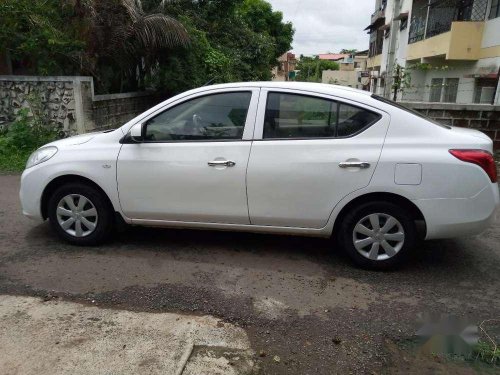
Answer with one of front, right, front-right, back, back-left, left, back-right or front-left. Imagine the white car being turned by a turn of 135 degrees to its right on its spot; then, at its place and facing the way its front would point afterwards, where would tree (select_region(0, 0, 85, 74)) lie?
left

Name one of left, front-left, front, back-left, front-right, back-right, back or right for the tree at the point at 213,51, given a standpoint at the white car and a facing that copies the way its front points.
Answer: right

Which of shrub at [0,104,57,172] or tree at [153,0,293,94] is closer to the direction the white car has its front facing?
the shrub

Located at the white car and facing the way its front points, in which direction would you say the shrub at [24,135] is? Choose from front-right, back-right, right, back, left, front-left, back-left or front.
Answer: front-right

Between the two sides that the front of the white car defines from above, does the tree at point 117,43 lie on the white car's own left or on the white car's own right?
on the white car's own right

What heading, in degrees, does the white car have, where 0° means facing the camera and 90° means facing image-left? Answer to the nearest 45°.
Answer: approximately 90°

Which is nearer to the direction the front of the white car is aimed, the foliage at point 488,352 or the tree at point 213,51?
the tree

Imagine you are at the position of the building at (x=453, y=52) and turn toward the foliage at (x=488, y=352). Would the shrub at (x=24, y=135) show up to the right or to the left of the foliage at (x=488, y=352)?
right

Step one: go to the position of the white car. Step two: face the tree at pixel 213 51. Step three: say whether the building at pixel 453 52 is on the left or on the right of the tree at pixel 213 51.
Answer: right

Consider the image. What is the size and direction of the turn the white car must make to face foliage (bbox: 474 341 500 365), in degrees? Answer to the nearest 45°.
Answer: approximately 135° to its left

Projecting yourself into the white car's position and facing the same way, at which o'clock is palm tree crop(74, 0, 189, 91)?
The palm tree is roughly at 2 o'clock from the white car.

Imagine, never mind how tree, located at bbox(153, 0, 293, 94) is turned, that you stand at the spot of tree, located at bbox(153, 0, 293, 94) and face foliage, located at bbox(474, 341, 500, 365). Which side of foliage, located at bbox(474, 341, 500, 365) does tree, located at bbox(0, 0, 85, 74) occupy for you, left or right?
right
